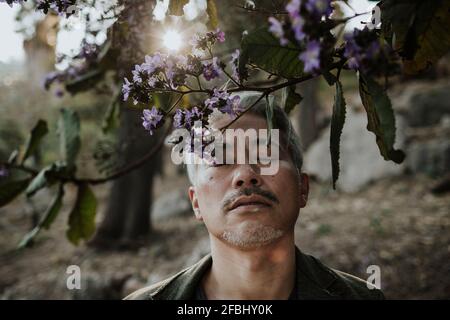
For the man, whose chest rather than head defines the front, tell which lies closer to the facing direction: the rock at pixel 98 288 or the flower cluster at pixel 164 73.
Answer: the flower cluster

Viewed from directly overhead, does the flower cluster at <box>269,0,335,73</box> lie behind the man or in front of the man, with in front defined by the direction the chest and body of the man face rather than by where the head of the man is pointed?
in front

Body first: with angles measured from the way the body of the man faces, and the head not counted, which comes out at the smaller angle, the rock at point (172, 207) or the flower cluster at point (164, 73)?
the flower cluster

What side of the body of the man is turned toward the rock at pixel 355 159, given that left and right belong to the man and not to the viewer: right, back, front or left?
back

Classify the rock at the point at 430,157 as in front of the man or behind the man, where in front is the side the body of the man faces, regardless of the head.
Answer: behind

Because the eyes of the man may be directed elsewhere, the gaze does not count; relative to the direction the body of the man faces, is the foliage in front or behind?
in front

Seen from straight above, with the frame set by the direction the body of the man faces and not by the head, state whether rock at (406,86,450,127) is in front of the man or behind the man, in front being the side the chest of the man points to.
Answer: behind

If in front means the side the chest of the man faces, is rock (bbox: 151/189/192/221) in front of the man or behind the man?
behind
